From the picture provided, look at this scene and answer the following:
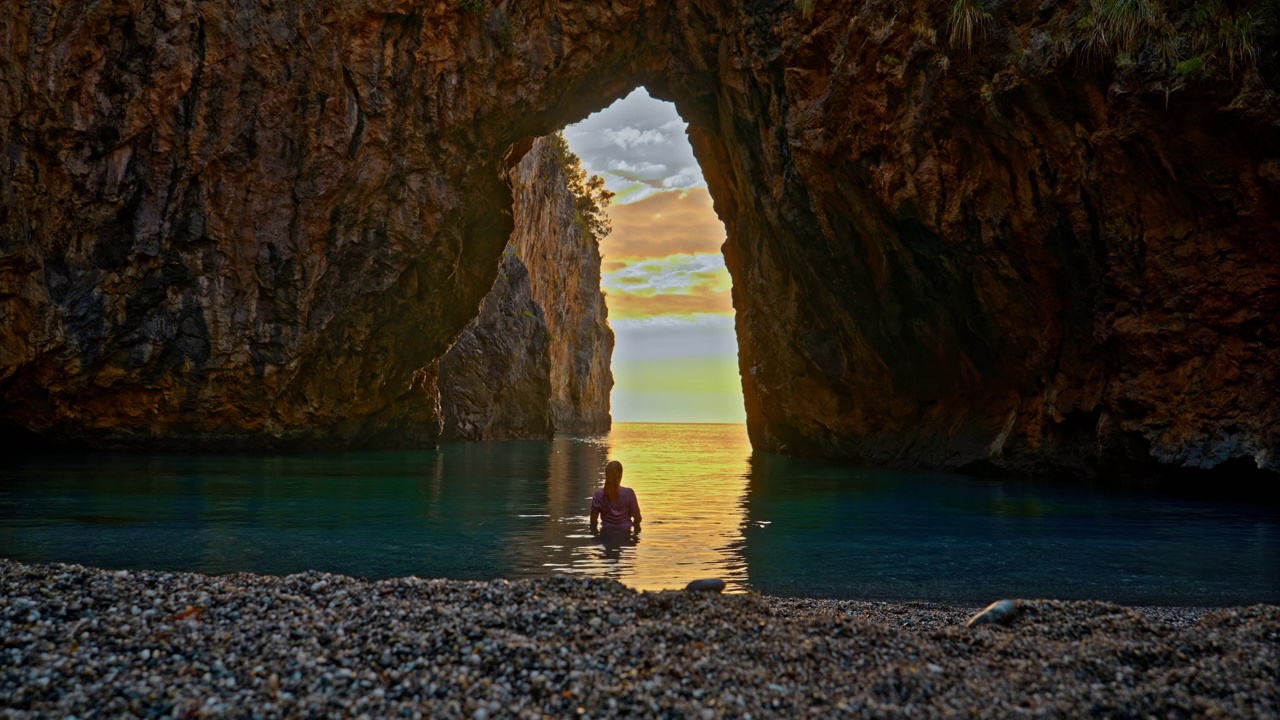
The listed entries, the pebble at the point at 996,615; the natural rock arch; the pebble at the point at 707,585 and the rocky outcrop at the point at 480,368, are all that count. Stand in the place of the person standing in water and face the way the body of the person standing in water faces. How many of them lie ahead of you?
2

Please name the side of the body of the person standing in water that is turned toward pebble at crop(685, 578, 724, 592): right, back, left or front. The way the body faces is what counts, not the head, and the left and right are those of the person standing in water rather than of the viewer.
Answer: back

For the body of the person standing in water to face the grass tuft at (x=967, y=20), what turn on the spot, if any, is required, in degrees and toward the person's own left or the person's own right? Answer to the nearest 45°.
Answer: approximately 45° to the person's own right

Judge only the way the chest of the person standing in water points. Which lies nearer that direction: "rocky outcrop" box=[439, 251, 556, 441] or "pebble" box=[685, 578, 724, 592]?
the rocky outcrop

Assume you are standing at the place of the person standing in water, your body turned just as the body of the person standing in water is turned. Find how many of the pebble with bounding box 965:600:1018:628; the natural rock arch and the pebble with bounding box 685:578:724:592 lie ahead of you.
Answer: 1

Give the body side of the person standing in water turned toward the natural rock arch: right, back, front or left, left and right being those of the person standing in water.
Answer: front

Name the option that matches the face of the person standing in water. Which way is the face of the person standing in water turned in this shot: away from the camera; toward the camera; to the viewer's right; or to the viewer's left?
away from the camera

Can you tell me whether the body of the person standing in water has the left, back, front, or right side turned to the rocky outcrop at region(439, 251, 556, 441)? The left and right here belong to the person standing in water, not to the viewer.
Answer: front

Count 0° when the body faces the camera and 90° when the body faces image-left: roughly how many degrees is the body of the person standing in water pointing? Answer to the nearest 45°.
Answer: approximately 180°

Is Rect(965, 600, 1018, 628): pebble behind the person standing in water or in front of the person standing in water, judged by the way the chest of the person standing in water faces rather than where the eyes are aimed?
behind
